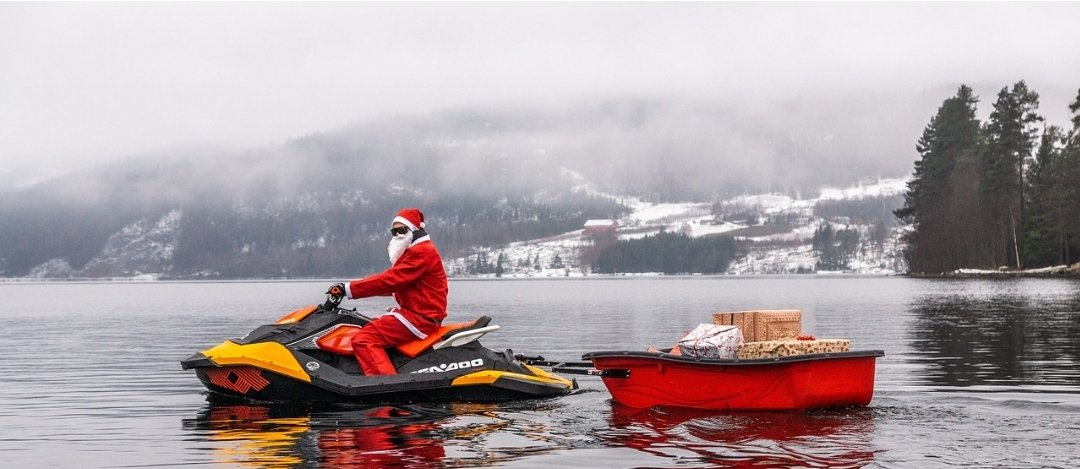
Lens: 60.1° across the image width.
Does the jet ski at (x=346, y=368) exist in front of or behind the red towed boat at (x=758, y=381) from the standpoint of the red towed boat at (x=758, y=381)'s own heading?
in front

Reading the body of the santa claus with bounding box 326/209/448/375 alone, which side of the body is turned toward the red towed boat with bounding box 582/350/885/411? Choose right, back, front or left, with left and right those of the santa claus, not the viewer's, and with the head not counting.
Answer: back

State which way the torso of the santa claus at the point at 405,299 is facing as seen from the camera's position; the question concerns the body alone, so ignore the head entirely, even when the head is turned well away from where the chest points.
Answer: to the viewer's left

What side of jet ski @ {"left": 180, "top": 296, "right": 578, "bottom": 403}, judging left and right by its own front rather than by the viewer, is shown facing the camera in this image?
left

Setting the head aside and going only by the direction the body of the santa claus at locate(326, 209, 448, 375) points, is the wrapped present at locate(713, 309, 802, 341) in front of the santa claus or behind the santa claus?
behind

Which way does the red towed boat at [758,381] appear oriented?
to the viewer's left

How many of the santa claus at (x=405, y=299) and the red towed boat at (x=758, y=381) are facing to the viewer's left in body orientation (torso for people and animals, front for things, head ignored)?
2

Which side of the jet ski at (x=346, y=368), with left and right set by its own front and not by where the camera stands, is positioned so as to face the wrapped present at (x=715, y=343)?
back

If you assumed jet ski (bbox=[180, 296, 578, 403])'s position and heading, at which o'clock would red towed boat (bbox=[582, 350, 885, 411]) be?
The red towed boat is roughly at 7 o'clock from the jet ski.

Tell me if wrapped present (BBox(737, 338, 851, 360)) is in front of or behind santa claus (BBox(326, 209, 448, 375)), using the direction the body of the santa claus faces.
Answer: behind

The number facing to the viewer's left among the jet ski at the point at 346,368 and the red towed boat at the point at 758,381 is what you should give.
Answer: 2
